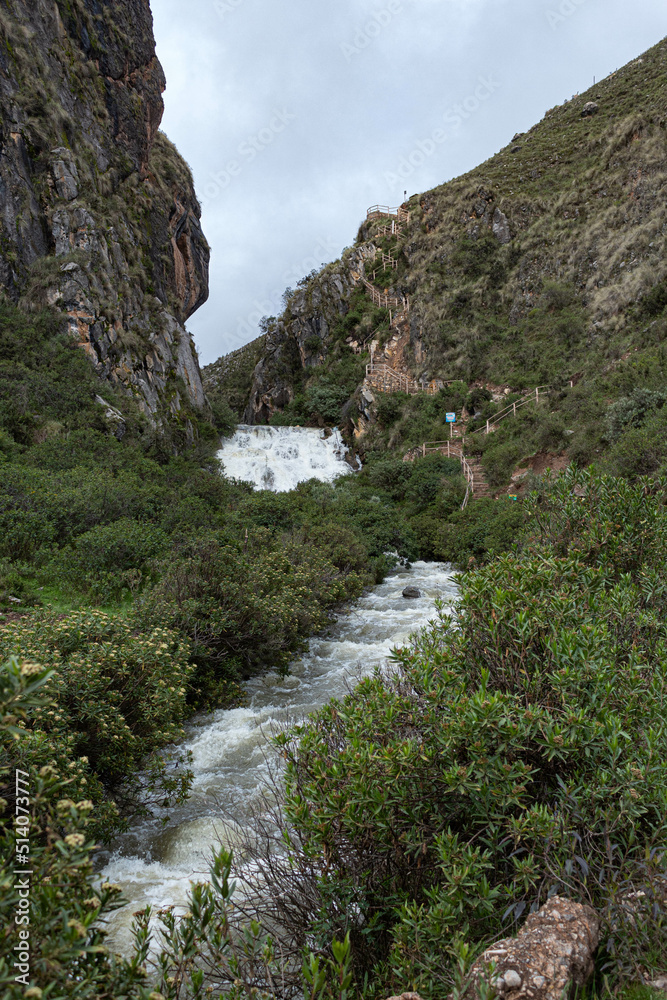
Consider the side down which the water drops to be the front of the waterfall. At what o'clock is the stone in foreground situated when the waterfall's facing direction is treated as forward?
The stone in foreground is roughly at 12 o'clock from the waterfall.

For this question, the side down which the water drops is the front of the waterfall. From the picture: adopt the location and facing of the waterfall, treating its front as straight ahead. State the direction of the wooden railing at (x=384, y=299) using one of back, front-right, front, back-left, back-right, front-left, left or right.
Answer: back-left

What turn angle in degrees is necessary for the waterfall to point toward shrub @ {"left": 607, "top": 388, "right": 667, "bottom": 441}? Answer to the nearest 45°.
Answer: approximately 45° to its left

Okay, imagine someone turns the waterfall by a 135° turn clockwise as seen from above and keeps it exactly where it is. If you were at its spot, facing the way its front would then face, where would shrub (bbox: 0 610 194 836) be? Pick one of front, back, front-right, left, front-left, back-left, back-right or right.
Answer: back-left

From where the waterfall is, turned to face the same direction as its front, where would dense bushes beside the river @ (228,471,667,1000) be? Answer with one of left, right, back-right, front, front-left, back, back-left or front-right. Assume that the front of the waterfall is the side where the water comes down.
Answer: front

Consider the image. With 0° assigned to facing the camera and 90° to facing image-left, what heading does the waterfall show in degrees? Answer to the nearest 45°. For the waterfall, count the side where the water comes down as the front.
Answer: approximately 0°

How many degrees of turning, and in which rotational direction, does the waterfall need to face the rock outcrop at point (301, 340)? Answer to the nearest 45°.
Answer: approximately 180°

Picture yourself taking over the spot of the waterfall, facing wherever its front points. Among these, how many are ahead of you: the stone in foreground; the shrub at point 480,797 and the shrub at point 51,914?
3

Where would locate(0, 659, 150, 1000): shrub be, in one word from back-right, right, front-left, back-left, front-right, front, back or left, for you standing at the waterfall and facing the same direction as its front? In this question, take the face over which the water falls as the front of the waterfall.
front
